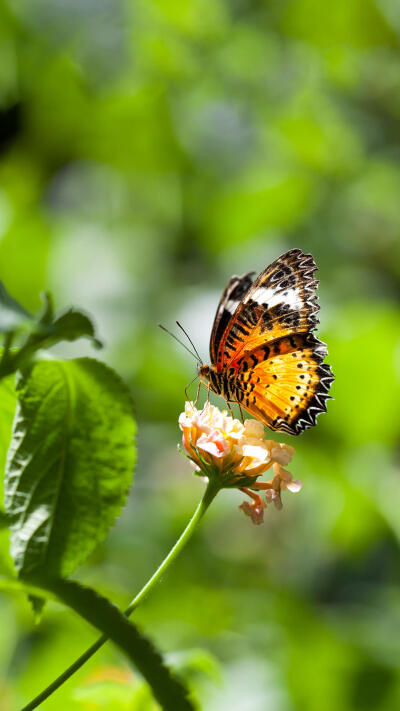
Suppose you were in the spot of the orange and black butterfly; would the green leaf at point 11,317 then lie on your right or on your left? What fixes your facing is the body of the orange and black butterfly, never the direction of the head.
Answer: on your left

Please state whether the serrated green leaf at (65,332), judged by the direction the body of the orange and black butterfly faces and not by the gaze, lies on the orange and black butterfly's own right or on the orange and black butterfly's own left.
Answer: on the orange and black butterfly's own left

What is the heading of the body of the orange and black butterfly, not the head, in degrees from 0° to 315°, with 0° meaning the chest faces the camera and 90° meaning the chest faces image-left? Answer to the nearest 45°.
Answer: approximately 90°
